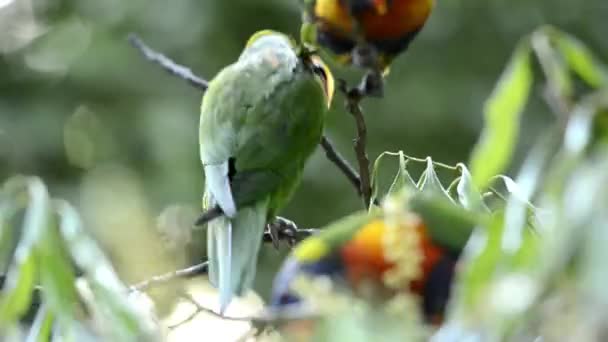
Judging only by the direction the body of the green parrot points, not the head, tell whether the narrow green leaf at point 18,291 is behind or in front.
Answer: behind

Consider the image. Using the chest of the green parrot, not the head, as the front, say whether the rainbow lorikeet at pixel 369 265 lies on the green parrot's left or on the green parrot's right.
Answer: on the green parrot's right

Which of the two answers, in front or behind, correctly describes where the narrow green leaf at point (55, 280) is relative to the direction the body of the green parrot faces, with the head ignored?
behind

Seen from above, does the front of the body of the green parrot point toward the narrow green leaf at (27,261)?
no

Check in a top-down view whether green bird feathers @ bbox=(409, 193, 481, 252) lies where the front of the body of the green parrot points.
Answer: no

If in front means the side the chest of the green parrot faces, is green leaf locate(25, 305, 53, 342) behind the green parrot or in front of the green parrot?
behind

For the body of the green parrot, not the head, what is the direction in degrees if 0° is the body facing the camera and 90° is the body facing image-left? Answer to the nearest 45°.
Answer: approximately 225°

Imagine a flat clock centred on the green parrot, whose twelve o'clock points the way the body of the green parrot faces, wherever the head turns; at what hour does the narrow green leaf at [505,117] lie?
The narrow green leaf is roughly at 4 o'clock from the green parrot.

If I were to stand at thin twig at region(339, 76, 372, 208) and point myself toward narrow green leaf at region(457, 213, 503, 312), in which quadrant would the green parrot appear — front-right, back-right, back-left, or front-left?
back-right

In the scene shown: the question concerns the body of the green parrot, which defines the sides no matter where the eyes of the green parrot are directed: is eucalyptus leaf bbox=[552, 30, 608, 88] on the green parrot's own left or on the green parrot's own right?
on the green parrot's own right
